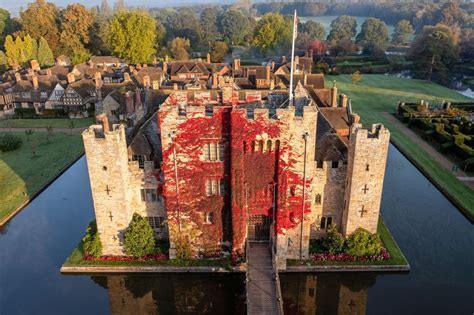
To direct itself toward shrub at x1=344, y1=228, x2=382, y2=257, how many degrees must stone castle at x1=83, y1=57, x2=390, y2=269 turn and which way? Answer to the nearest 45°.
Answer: approximately 90° to its left

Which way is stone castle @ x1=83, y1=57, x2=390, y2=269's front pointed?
toward the camera

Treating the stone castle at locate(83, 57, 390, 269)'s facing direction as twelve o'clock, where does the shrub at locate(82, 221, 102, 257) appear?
The shrub is roughly at 3 o'clock from the stone castle.
